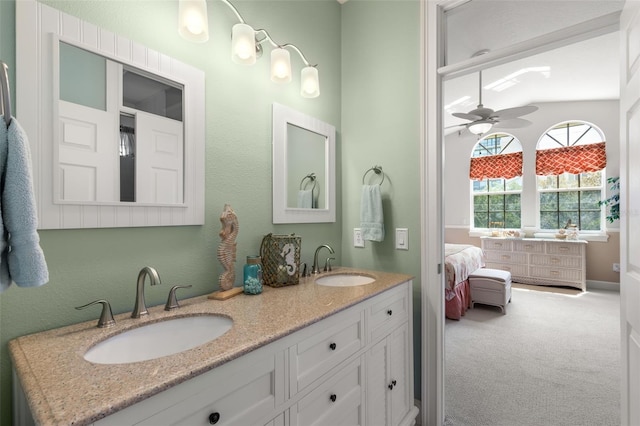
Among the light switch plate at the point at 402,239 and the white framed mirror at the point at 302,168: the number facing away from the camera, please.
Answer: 0

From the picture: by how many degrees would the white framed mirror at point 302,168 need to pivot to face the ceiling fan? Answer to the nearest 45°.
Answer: approximately 90° to its left

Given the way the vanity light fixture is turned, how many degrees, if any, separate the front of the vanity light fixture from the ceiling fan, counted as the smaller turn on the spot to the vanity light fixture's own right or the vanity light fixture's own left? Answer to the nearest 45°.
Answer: approximately 90° to the vanity light fixture's own left

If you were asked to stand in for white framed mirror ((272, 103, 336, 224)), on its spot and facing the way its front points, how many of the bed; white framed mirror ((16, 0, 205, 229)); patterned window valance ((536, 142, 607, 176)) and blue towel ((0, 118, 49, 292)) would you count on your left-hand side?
2

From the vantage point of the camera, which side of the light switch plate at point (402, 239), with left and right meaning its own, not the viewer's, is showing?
front

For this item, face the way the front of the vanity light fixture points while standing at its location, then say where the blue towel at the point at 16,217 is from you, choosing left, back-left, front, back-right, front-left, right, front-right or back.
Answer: right

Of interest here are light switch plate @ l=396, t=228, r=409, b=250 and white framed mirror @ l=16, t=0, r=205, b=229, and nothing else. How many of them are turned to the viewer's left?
0

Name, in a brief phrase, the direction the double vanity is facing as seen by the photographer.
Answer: facing the viewer and to the right of the viewer

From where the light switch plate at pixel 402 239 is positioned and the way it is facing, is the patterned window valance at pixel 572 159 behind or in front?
behind

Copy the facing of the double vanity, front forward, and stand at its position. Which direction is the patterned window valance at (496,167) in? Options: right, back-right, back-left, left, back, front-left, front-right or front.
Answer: left

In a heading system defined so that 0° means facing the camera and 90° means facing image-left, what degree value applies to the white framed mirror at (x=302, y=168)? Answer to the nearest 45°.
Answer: approximately 315°

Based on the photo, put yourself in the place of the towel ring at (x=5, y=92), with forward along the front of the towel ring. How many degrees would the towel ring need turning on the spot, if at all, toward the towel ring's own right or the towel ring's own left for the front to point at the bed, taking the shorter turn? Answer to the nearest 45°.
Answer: approximately 45° to the towel ring's own left

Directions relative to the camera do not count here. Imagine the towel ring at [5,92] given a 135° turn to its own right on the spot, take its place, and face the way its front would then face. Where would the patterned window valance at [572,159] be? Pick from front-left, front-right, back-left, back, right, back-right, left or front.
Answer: back

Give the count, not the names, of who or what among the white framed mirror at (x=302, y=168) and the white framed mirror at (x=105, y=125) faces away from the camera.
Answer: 0
